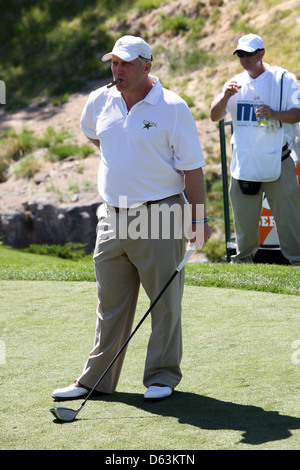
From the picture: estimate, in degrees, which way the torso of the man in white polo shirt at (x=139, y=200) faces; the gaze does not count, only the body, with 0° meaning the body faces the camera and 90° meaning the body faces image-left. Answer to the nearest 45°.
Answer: approximately 45°

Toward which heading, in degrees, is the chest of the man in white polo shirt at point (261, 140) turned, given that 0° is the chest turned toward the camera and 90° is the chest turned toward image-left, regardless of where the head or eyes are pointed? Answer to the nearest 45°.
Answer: approximately 45°

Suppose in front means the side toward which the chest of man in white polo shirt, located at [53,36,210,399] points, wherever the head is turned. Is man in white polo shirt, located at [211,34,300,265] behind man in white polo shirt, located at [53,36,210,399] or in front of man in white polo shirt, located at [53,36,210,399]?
behind
